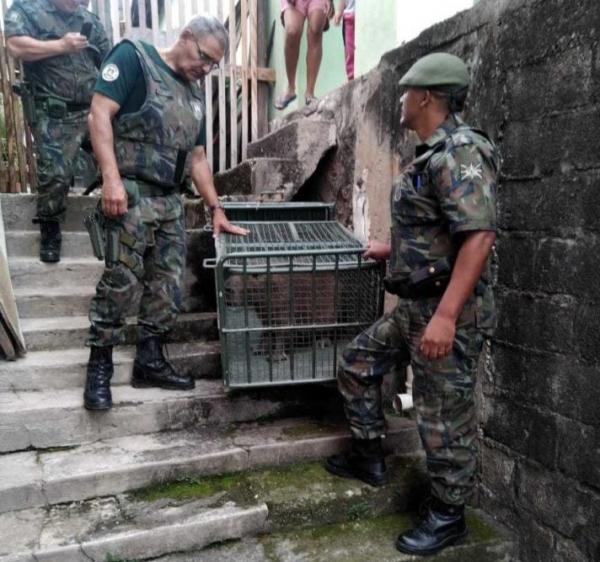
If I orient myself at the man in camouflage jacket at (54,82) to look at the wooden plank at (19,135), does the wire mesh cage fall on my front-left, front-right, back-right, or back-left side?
back-right

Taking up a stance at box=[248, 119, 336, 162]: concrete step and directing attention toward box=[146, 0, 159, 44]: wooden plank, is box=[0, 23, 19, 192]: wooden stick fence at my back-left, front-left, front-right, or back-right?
front-left

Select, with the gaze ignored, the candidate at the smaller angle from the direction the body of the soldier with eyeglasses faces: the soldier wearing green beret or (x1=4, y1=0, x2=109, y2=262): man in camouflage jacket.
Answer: the soldier wearing green beret

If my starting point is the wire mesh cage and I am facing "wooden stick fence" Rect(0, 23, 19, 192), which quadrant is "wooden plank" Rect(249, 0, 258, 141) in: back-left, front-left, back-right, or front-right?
front-right

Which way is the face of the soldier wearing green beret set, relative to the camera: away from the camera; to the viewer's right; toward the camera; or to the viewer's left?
to the viewer's left

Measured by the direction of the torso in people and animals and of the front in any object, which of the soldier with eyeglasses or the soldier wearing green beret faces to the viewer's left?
the soldier wearing green beret

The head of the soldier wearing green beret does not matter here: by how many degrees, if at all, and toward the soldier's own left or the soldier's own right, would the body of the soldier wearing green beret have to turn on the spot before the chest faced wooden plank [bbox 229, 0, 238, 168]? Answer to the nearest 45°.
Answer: approximately 45° to the soldier's own right

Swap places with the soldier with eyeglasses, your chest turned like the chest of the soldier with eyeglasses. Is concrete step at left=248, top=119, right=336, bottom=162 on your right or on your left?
on your left

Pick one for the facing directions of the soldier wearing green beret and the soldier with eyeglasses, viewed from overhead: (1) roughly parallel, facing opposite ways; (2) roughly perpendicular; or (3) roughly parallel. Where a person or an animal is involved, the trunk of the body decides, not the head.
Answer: roughly parallel, facing opposite ways

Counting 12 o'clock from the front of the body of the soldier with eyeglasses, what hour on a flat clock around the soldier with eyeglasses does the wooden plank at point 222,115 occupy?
The wooden plank is roughly at 8 o'clock from the soldier with eyeglasses.

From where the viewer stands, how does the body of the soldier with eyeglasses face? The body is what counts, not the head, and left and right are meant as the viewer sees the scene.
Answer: facing the viewer and to the right of the viewer

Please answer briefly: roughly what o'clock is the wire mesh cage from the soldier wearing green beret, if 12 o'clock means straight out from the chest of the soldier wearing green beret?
The wire mesh cage is roughly at 1 o'clock from the soldier wearing green beret.

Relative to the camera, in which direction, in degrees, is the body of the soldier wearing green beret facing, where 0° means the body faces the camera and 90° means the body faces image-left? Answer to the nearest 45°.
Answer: approximately 90°

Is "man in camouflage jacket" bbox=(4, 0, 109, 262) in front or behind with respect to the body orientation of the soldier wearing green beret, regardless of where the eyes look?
in front
